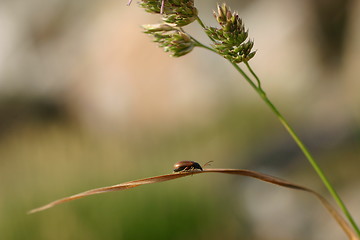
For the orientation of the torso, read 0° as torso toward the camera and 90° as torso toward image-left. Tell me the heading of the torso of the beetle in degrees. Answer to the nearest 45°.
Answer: approximately 270°
